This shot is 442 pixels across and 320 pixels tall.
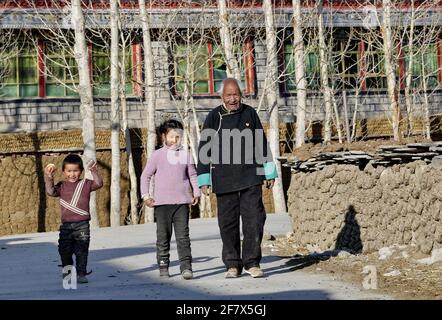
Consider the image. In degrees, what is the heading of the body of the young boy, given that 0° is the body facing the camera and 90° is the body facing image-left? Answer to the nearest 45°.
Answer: approximately 0°

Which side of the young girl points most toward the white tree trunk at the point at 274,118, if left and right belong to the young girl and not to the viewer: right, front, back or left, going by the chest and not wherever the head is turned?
back

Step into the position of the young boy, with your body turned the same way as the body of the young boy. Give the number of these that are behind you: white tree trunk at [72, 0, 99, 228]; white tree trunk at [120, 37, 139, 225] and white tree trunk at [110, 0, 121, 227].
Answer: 3

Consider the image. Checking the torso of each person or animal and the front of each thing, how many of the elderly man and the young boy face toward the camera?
2

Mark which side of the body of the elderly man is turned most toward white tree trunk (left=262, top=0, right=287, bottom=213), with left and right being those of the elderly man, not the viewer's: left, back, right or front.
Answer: back

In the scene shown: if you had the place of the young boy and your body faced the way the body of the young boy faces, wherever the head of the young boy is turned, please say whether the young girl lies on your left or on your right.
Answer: on your left
